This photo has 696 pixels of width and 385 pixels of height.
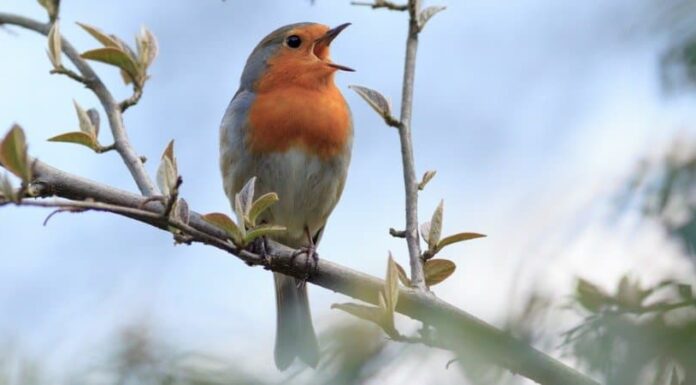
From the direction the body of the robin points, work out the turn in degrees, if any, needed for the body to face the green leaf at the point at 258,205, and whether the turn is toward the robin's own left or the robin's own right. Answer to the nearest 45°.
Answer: approximately 45° to the robin's own right

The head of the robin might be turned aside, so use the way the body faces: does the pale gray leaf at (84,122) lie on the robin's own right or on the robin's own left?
on the robin's own right

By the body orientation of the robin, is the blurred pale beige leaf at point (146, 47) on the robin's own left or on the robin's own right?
on the robin's own right

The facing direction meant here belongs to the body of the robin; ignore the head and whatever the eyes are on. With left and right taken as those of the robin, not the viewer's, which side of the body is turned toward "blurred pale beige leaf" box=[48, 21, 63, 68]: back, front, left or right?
right

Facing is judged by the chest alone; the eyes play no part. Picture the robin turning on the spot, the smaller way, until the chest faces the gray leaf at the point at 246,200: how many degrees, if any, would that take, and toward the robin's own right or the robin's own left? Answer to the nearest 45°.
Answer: approximately 45° to the robin's own right

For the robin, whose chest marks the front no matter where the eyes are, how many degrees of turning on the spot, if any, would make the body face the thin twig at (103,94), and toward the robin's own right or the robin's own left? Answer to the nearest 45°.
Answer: approximately 90° to the robin's own right

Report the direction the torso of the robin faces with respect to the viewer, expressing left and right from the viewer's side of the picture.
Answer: facing the viewer and to the right of the viewer

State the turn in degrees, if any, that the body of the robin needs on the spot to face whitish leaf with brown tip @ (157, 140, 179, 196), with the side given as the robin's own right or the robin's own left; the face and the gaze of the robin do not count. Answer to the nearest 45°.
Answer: approximately 45° to the robin's own right

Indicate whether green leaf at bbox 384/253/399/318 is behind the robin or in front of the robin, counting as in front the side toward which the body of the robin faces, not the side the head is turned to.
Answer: in front
